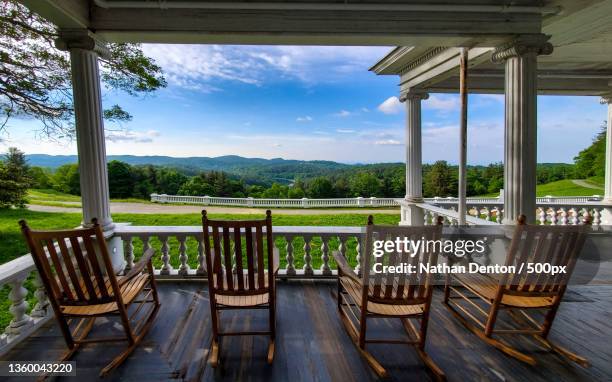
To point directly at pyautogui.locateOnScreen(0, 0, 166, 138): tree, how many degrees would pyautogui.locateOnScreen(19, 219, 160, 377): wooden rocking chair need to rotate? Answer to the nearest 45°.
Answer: approximately 45° to its left

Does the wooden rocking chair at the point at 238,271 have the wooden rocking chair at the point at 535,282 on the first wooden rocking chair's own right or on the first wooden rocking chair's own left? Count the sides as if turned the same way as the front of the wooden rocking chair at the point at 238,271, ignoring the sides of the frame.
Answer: on the first wooden rocking chair's own right

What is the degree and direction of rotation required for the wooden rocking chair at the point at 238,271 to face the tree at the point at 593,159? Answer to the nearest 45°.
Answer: approximately 45° to its right

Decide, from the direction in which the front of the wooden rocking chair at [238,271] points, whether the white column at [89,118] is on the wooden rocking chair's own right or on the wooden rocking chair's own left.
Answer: on the wooden rocking chair's own left

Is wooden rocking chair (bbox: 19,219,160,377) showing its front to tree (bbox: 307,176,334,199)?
yes

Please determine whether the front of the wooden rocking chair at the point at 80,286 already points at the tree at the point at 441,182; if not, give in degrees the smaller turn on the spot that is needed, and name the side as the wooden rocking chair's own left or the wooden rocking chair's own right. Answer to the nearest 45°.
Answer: approximately 45° to the wooden rocking chair's own right

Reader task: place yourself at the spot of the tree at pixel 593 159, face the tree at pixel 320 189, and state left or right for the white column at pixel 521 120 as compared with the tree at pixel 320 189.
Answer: left

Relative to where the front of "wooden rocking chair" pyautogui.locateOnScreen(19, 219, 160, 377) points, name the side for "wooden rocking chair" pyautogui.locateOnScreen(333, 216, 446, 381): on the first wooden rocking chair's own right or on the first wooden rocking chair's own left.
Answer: on the first wooden rocking chair's own right

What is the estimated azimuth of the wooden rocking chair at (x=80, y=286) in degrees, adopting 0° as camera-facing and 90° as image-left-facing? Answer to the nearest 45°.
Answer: approximately 225°

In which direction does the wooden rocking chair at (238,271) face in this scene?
away from the camera

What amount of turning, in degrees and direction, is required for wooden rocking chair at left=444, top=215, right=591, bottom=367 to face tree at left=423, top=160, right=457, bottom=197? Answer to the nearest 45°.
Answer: approximately 45° to its right
